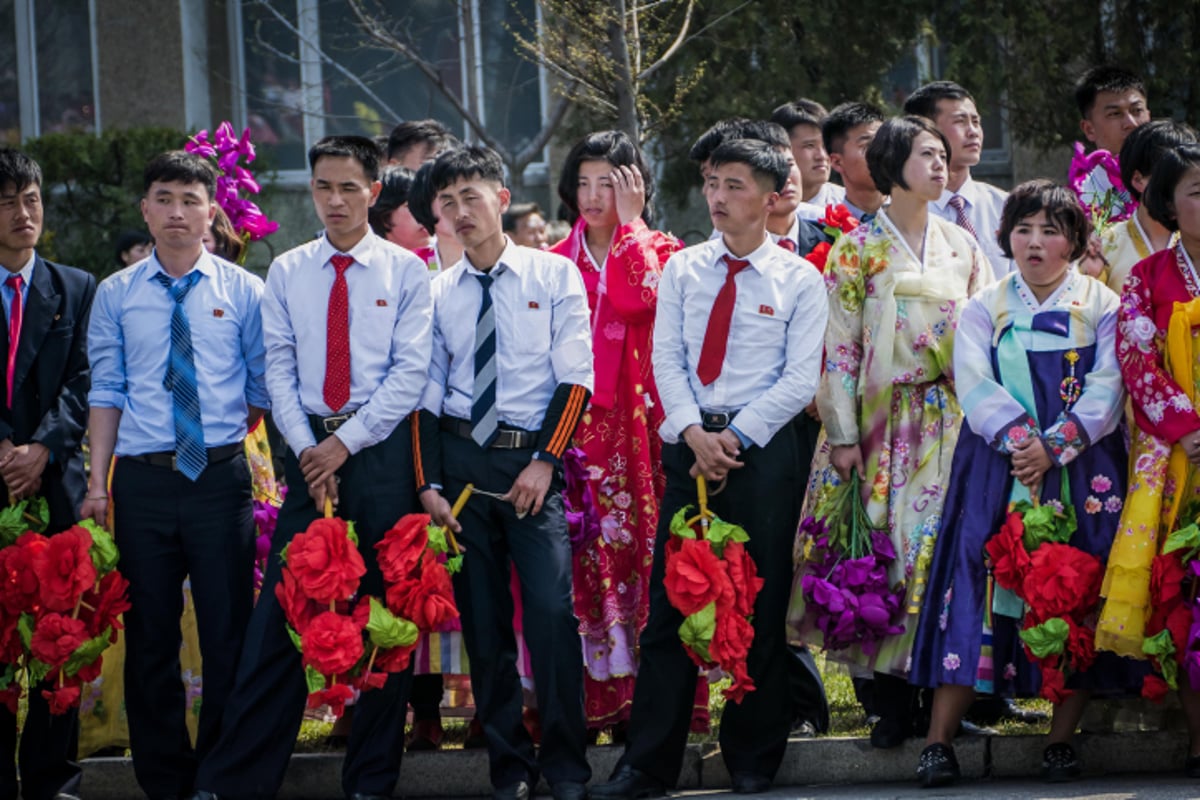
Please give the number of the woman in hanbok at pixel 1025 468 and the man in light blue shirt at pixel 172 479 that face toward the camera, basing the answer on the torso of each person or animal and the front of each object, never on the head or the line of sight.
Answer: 2

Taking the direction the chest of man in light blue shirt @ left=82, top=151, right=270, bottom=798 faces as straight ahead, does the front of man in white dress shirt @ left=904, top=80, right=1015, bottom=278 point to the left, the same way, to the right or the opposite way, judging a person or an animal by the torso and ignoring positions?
the same way

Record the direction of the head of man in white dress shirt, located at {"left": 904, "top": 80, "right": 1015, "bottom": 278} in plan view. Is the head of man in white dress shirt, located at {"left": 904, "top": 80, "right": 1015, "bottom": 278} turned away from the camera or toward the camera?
toward the camera

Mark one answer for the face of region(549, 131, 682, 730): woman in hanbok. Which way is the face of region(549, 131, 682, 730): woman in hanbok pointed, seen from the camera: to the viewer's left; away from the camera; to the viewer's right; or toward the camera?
toward the camera

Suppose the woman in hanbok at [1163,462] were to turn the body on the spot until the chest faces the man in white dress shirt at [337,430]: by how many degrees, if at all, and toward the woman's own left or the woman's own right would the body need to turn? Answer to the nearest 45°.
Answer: approximately 135° to the woman's own right

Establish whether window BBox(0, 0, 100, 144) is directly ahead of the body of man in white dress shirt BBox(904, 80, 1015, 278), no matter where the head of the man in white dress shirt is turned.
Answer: no

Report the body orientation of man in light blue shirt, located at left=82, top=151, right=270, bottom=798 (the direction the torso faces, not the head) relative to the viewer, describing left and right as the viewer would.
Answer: facing the viewer

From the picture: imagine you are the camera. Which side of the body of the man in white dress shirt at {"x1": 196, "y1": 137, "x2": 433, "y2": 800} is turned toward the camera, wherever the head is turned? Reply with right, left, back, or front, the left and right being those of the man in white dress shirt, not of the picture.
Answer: front

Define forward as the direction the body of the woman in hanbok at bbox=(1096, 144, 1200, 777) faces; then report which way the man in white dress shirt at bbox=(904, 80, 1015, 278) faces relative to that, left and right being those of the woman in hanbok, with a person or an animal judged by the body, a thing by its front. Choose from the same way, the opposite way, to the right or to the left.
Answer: the same way

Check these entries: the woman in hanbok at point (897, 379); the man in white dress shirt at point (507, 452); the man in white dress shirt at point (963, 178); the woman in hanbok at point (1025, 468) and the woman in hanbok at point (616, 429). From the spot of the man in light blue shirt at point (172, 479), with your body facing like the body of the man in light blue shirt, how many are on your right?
0

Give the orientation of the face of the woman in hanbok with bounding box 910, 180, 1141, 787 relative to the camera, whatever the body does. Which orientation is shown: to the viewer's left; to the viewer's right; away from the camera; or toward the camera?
toward the camera

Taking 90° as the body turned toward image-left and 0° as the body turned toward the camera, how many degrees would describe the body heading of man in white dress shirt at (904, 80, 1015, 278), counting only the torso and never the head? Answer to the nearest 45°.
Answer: approximately 315°

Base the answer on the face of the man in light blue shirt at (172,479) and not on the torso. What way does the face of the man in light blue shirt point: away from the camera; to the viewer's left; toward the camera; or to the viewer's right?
toward the camera

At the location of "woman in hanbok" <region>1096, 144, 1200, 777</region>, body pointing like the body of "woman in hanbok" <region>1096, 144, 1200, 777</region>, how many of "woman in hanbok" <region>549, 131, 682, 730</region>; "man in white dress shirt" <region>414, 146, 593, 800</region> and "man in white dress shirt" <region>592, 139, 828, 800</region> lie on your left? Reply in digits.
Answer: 0

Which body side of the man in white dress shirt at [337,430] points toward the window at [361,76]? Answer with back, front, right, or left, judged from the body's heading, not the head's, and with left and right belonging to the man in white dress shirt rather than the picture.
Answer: back

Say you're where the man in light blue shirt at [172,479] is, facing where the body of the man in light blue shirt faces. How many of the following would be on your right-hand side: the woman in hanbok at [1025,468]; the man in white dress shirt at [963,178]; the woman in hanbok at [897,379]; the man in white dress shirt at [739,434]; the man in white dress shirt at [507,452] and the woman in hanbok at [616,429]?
0

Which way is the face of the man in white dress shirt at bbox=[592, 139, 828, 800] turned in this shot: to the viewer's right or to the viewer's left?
to the viewer's left

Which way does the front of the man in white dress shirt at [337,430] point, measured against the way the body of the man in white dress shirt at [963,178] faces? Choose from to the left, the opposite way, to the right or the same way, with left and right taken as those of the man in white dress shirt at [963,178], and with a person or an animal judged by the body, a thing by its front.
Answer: the same way

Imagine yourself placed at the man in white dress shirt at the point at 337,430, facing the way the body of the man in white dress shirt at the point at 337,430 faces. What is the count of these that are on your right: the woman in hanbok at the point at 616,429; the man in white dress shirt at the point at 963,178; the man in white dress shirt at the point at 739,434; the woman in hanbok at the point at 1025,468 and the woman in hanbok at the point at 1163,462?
0

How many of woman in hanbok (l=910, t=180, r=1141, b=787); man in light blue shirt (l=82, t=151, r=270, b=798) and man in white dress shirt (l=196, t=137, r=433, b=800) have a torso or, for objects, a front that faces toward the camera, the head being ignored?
3

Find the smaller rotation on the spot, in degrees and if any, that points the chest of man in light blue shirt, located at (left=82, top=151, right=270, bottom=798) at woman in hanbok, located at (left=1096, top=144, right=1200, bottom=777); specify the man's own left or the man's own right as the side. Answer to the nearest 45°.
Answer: approximately 90° to the man's own left

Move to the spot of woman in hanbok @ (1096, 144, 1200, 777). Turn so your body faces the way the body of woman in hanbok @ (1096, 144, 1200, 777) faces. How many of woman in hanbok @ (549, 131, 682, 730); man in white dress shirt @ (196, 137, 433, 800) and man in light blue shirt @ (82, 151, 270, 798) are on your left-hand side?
0
